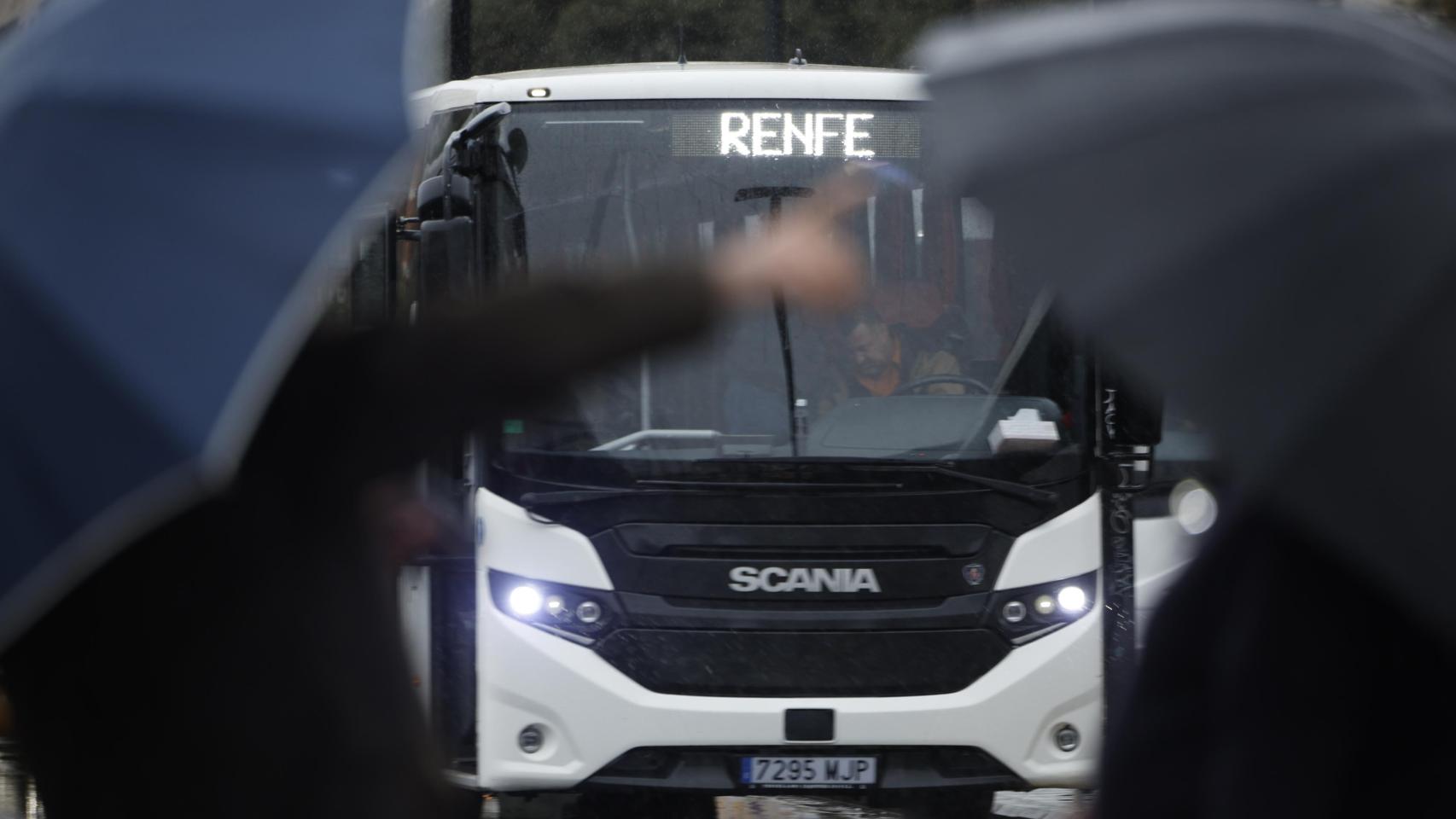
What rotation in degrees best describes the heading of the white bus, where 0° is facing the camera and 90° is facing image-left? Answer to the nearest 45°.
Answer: approximately 0°

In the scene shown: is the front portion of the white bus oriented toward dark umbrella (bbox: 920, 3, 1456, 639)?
yes

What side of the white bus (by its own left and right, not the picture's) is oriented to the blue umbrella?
front
